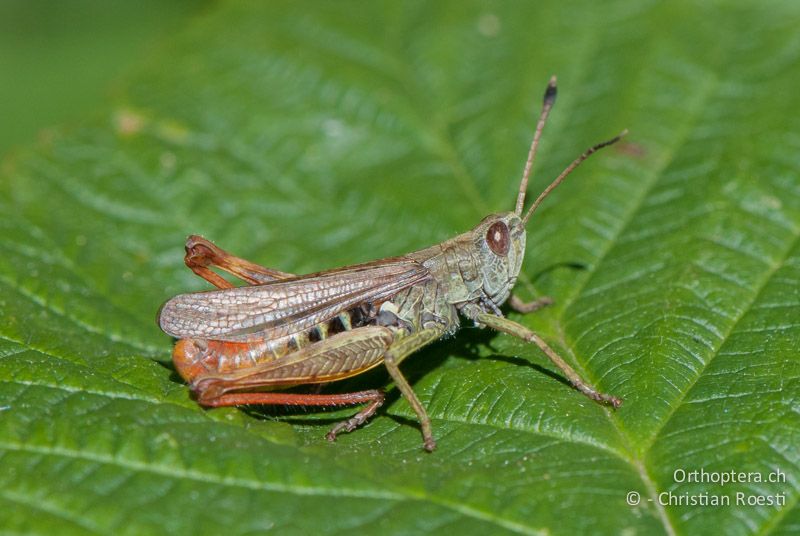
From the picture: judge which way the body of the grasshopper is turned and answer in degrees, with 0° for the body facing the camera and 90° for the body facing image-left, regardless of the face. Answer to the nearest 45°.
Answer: approximately 270°
